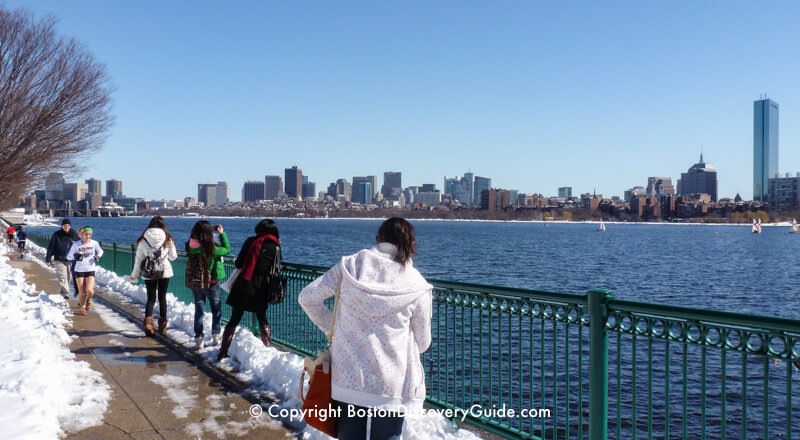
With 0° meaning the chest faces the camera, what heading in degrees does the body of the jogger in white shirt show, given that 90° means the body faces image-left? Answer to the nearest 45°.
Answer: approximately 0°

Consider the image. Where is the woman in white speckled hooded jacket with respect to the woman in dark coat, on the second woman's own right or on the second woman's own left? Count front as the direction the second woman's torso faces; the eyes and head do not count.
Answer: on the second woman's own right

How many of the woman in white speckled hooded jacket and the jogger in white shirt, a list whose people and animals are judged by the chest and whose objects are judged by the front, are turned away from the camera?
1

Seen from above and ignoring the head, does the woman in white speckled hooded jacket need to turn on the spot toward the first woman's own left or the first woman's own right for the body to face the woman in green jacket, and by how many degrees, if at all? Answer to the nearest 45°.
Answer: approximately 45° to the first woman's own left

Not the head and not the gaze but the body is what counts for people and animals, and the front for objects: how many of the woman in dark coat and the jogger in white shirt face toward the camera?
1

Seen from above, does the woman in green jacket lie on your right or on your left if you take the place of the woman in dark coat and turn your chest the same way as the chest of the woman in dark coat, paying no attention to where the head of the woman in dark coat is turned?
on your left

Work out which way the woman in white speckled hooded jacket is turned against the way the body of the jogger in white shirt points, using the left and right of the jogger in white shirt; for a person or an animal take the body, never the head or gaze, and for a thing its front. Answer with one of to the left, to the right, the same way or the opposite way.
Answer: the opposite way

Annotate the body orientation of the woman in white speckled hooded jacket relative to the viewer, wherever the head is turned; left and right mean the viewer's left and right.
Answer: facing away from the viewer

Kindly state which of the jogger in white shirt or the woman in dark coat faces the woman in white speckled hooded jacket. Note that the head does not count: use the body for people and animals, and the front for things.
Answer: the jogger in white shirt

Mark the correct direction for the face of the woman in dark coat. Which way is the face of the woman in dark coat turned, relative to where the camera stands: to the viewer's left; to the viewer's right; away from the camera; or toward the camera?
away from the camera

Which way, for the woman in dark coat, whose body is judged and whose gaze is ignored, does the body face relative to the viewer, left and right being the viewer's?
facing away from the viewer and to the right of the viewer
